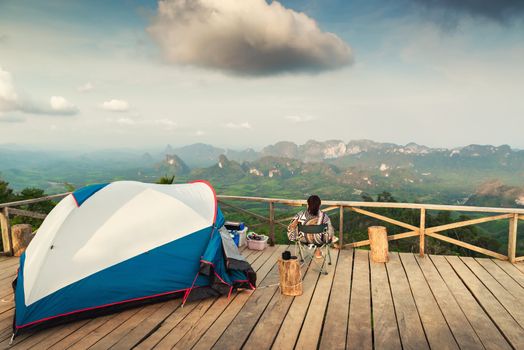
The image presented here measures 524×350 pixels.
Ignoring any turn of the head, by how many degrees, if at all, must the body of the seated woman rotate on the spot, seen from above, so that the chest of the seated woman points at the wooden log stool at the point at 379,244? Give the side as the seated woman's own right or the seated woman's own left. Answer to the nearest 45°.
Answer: approximately 45° to the seated woman's own right

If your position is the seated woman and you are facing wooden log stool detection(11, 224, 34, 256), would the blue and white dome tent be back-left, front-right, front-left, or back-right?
front-left

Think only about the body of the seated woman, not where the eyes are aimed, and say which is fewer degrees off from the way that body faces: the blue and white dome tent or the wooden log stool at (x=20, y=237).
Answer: the wooden log stool

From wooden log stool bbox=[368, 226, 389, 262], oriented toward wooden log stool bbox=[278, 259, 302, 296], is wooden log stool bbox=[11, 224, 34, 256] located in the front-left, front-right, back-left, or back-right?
front-right

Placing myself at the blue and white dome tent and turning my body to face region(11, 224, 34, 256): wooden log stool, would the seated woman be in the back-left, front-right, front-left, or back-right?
back-right

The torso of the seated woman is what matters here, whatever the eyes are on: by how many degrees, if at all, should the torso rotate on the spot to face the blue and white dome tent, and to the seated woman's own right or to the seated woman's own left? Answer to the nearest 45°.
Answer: approximately 135° to the seated woman's own left

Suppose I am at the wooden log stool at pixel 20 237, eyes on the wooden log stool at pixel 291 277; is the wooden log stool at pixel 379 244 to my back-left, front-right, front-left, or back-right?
front-left

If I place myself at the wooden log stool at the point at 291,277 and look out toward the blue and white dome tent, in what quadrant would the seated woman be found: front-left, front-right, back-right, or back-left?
back-right

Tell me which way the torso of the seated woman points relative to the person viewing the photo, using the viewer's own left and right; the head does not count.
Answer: facing away from the viewer

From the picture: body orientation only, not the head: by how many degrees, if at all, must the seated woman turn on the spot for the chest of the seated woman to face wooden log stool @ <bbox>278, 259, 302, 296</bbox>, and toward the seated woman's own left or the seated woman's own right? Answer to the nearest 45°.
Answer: approximately 180°

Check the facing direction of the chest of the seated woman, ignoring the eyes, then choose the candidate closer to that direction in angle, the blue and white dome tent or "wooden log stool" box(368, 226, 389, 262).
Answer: the wooden log stool

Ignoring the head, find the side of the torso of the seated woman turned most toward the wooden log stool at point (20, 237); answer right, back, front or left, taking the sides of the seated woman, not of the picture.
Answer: left

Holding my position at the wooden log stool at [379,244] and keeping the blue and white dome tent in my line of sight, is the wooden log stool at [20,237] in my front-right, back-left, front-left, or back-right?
front-right
